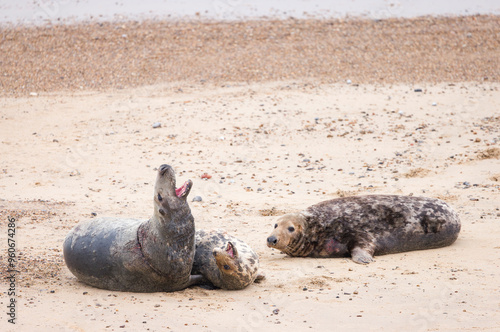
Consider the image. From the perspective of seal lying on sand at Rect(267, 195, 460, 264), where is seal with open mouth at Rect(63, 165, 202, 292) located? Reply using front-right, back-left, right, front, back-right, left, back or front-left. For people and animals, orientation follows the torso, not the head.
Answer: front-left

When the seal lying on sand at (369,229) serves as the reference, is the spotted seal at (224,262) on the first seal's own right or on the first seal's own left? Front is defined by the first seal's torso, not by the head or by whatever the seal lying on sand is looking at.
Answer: on the first seal's own left

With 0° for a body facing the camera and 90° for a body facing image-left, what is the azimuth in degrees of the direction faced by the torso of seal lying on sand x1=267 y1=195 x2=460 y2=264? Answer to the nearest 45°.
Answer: approximately 90°
